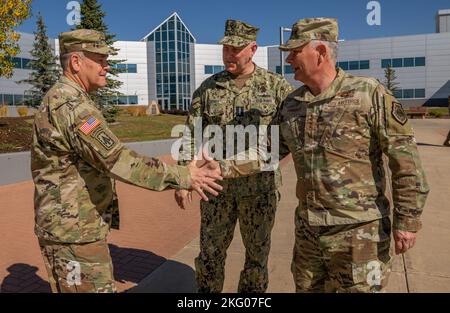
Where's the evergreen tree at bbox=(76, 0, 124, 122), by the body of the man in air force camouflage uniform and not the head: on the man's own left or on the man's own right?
on the man's own right

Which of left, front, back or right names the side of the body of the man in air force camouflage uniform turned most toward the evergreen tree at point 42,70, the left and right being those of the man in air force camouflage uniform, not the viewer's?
right

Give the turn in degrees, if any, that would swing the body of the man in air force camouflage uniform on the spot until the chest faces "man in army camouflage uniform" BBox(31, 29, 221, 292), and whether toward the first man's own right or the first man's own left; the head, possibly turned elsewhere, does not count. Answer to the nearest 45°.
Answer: approximately 45° to the first man's own right

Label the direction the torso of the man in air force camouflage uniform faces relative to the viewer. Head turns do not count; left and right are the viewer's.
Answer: facing the viewer and to the left of the viewer

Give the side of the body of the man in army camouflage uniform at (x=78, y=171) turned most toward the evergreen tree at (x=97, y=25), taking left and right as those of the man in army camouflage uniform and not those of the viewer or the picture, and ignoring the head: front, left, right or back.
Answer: left

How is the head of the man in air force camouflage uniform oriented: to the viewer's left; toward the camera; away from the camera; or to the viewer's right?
to the viewer's left

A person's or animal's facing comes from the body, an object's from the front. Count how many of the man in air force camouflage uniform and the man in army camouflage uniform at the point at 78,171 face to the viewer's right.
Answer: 1

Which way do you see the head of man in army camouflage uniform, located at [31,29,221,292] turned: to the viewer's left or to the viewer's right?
to the viewer's right

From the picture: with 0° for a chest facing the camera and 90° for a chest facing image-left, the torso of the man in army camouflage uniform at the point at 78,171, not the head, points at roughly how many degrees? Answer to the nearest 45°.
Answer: approximately 270°

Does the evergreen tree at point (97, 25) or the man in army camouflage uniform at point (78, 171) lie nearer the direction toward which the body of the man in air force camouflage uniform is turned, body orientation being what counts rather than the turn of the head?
the man in army camouflage uniform

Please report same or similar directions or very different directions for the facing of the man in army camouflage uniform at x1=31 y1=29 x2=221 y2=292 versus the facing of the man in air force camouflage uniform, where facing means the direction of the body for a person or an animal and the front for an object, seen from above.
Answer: very different directions

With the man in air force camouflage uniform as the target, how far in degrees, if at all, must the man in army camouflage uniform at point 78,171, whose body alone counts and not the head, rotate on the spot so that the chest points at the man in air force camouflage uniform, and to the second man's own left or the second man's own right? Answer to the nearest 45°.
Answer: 0° — they already face them
